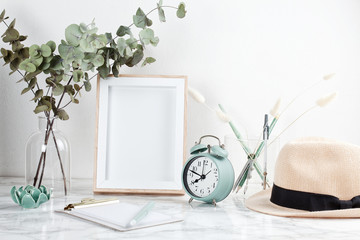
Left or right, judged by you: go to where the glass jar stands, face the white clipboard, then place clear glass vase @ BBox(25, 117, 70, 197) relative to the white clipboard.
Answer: right

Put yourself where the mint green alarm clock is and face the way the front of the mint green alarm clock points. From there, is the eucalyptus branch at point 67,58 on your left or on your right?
on your right

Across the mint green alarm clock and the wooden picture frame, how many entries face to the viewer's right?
0

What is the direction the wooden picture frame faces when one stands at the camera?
facing the viewer

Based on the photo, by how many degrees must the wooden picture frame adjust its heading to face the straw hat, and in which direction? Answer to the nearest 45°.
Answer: approximately 45° to its left

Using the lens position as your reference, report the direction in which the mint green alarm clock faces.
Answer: facing the viewer and to the left of the viewer
